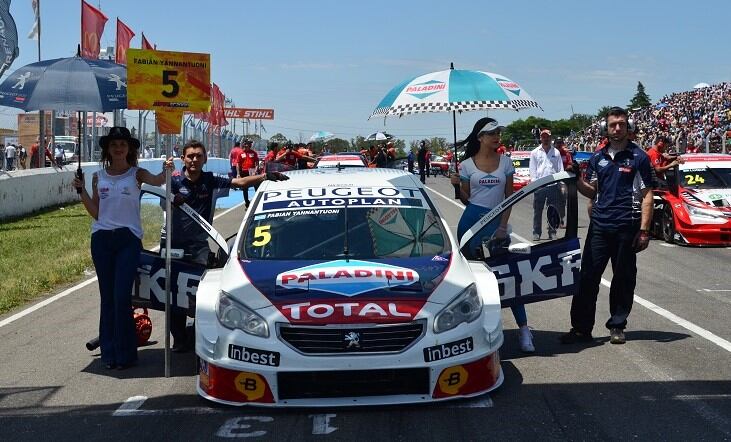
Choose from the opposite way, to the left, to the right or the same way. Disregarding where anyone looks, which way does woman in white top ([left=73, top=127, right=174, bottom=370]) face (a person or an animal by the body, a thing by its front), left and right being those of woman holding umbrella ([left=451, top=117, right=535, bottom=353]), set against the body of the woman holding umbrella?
the same way

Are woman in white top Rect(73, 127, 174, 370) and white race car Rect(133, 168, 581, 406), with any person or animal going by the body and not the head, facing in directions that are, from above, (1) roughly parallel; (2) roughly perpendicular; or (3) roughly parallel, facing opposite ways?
roughly parallel

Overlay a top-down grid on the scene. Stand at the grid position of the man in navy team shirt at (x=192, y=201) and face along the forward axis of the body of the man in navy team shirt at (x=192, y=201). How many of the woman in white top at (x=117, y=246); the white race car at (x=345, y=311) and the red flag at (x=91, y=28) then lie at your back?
1

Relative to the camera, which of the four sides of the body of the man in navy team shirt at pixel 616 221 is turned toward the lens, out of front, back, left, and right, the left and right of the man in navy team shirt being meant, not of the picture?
front

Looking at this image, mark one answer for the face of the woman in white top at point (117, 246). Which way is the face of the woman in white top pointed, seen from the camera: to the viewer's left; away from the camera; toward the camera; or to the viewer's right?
toward the camera

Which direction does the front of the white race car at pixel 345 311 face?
toward the camera

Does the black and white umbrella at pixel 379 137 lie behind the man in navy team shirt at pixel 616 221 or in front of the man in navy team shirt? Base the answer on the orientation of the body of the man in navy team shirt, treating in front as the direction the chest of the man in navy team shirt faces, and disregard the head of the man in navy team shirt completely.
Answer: behind

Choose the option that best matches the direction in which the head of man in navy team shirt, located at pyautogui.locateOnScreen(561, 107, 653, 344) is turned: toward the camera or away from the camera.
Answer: toward the camera

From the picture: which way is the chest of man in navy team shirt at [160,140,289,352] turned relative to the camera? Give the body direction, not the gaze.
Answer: toward the camera

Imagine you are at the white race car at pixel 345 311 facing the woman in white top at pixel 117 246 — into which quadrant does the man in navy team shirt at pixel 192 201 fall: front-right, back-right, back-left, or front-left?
front-right

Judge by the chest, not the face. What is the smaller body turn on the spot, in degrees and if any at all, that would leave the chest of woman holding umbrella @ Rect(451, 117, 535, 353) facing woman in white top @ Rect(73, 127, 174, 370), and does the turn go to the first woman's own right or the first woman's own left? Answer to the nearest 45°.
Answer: approximately 90° to the first woman's own right

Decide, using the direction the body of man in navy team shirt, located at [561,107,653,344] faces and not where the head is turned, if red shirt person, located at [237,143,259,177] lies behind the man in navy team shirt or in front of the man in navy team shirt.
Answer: behind

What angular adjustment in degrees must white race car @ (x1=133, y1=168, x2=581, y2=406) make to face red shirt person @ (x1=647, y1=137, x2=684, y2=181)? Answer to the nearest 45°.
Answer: approximately 135° to its left

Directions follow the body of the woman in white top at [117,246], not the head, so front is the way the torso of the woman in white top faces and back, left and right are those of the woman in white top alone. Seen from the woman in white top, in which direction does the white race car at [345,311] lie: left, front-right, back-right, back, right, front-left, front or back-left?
front-left

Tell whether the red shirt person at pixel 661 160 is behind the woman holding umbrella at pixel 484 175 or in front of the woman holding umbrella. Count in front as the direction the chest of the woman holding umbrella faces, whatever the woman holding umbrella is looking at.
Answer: behind
